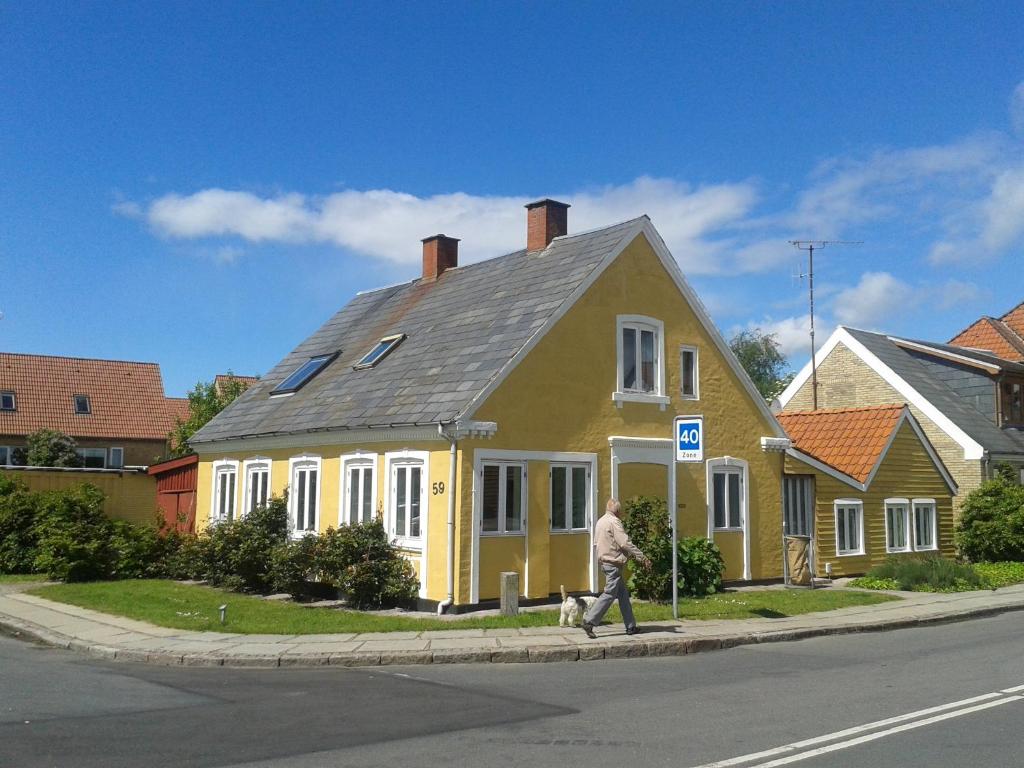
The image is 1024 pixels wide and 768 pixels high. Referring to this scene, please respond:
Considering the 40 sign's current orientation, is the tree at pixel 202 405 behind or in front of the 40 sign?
behind

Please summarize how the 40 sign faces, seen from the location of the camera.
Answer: facing the viewer

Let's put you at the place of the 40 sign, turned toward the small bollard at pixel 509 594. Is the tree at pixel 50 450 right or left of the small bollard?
right
